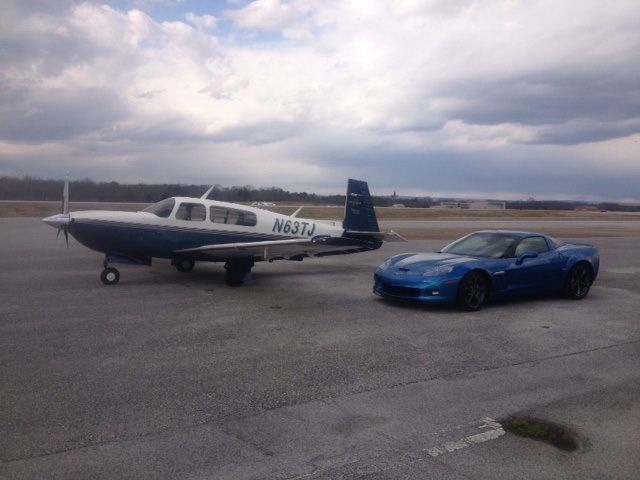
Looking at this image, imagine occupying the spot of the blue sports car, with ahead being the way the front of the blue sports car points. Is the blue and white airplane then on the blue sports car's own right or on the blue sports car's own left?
on the blue sports car's own right

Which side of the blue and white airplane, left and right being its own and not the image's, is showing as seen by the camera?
left

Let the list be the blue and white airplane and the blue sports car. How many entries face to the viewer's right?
0

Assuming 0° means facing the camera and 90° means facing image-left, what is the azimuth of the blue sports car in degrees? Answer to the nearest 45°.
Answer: approximately 45°

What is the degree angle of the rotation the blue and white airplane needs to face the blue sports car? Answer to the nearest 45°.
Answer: approximately 135° to its left

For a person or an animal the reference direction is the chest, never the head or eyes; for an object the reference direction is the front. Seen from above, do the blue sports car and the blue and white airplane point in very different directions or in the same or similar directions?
same or similar directions
